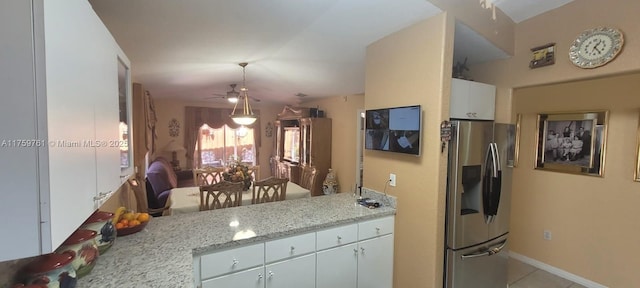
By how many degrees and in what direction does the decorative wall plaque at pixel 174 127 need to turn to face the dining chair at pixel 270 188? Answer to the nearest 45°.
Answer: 0° — it already faces it

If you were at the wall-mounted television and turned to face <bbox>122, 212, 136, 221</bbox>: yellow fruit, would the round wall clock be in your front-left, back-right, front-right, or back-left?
back-left

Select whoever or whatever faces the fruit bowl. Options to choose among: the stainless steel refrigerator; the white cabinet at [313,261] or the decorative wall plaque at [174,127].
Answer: the decorative wall plaque

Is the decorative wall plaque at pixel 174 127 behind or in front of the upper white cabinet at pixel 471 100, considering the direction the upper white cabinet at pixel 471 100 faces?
behind

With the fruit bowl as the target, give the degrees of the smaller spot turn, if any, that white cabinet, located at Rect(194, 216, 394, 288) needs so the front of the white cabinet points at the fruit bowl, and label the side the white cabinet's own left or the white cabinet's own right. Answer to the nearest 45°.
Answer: approximately 135° to the white cabinet's own right

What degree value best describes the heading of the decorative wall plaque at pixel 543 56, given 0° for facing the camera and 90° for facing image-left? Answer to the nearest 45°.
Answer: approximately 45°

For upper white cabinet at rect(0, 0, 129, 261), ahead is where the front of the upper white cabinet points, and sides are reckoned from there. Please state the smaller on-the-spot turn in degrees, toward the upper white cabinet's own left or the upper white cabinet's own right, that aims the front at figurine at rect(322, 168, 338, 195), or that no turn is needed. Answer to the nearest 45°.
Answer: approximately 90° to the upper white cabinet's own left

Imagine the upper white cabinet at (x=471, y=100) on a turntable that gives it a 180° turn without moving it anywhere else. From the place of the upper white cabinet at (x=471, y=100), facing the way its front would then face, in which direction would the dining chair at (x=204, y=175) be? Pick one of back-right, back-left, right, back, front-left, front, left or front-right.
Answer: front-left

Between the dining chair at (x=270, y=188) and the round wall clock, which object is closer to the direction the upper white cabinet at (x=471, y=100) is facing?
the round wall clock

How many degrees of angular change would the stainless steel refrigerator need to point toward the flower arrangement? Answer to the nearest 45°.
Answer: approximately 135° to its right
